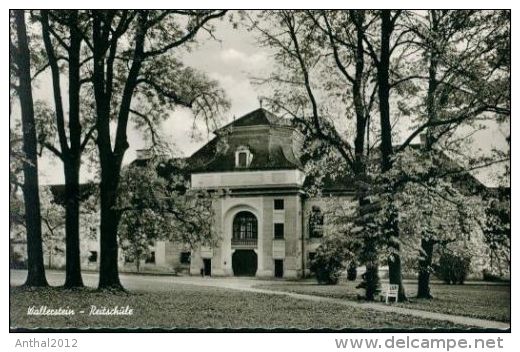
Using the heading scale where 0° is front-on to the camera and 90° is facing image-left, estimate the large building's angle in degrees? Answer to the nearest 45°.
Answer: approximately 0°

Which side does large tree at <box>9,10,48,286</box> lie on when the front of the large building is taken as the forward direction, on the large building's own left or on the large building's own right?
on the large building's own right

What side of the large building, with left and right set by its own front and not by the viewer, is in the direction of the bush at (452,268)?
left

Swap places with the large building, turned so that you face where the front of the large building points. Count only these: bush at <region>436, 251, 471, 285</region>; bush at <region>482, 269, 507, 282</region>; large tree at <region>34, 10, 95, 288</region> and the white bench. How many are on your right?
1

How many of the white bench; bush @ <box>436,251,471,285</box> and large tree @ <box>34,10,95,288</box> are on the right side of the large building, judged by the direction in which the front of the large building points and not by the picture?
1

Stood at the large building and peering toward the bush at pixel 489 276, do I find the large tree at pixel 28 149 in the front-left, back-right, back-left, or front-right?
back-right

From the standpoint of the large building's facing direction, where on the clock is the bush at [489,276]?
The bush is roughly at 10 o'clock from the large building.
